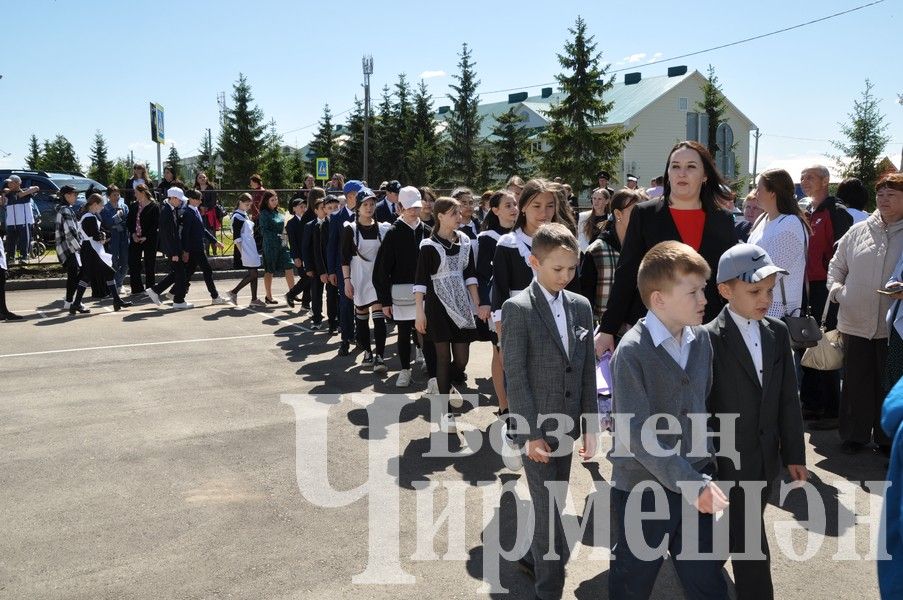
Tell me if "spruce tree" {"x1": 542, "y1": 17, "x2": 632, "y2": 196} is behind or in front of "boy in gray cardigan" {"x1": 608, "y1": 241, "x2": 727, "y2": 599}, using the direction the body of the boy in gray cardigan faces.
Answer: behind

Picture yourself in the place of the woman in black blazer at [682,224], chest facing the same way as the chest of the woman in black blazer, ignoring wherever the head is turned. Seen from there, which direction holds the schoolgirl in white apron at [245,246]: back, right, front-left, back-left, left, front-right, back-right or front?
back-right

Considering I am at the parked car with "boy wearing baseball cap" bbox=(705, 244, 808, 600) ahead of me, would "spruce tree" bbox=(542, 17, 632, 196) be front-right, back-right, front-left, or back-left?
back-left

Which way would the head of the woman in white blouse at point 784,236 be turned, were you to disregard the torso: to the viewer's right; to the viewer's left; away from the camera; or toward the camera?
to the viewer's left

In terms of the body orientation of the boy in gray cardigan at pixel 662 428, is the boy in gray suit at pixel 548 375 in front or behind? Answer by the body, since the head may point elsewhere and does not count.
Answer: behind

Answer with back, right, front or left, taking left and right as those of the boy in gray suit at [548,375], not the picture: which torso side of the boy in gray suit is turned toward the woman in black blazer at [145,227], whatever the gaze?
back

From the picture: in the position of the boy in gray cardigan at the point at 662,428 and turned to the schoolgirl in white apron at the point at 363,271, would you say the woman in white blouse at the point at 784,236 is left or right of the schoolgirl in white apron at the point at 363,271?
right
